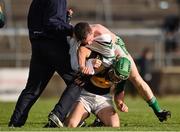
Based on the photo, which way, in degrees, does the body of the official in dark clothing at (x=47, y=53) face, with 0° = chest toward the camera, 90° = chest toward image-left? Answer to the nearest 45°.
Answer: approximately 270°

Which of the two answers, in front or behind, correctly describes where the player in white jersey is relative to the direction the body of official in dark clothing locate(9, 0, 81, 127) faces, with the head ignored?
in front
